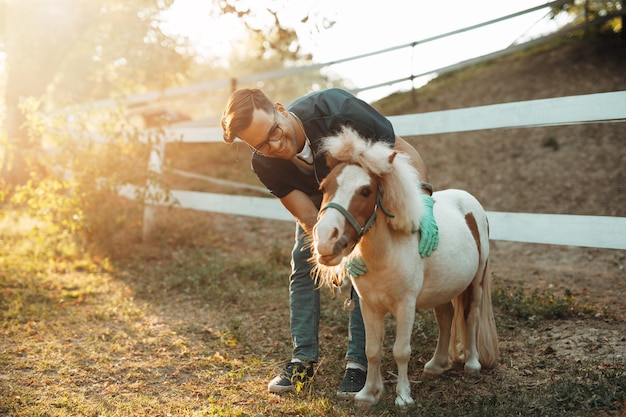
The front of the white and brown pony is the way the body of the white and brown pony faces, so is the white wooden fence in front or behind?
behind

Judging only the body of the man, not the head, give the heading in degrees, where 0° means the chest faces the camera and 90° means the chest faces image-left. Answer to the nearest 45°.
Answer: approximately 0°

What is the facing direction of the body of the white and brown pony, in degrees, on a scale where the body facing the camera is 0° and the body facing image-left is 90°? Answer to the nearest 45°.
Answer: approximately 45°

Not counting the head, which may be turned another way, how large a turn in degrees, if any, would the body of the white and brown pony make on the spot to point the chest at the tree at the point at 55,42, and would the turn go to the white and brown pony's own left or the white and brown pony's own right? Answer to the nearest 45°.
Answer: approximately 90° to the white and brown pony's own right

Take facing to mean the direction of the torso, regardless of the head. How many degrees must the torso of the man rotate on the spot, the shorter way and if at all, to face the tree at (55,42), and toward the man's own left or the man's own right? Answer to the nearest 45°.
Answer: approximately 135° to the man's own right
